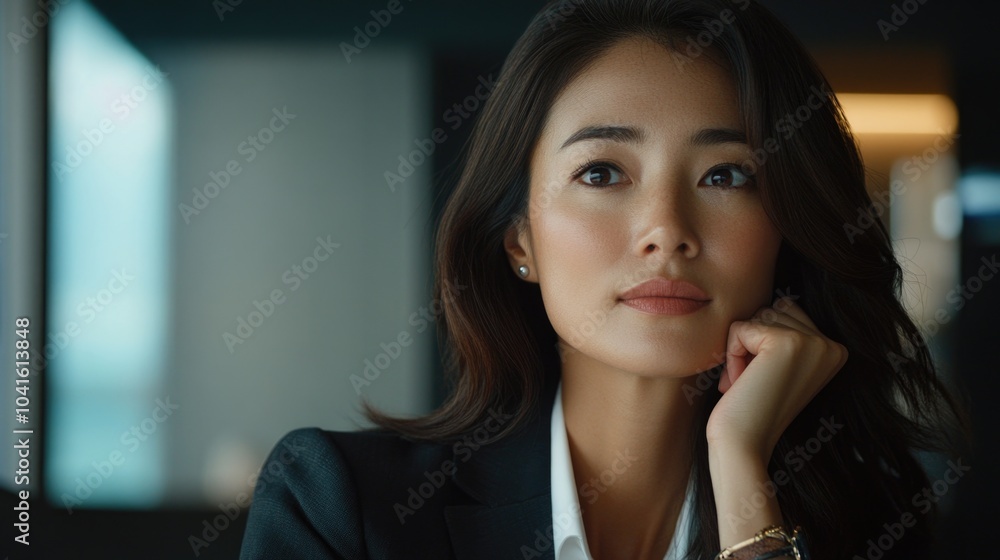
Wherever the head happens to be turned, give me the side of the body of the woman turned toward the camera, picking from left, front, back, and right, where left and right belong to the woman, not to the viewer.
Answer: front
